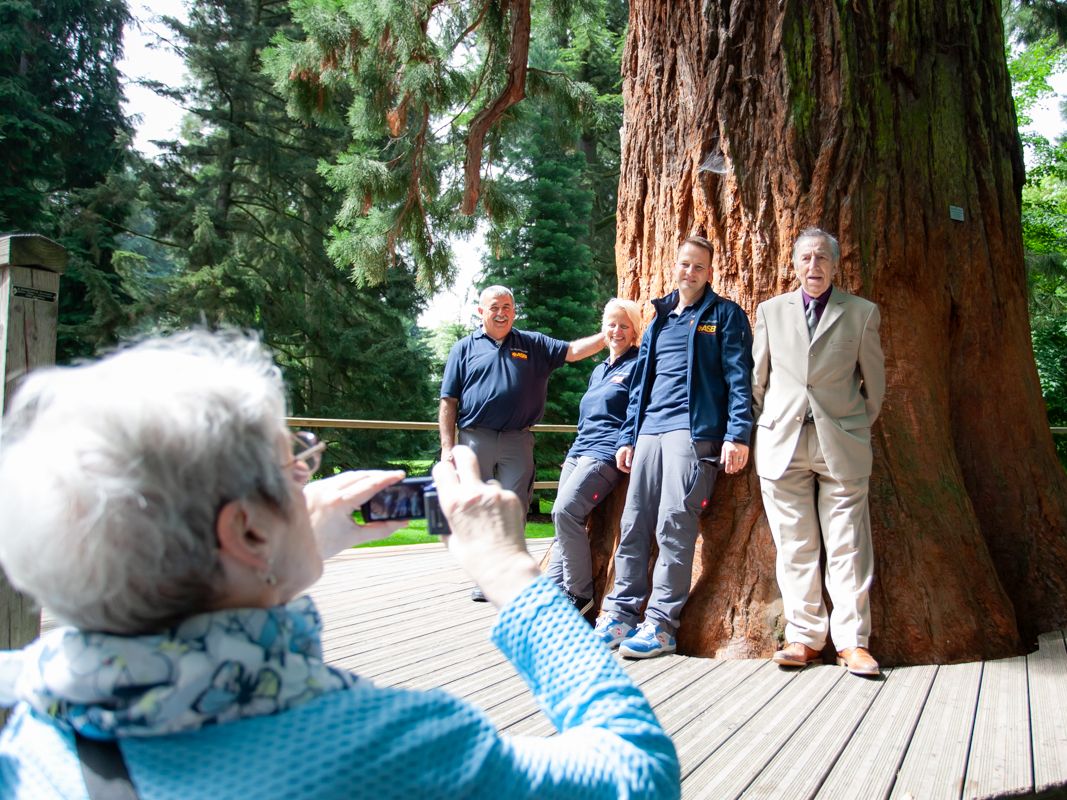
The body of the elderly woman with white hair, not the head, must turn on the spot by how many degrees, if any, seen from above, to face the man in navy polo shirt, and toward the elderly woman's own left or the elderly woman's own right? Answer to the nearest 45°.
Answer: approximately 45° to the elderly woman's own left

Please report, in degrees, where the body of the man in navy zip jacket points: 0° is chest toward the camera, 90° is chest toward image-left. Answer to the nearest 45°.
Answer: approximately 45°

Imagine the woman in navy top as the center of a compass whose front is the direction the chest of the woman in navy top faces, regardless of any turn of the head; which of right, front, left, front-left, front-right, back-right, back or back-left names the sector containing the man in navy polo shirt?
right

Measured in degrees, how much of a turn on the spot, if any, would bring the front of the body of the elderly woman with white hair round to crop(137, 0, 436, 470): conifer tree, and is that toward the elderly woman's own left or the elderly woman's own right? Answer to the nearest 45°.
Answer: approximately 45° to the elderly woman's own left

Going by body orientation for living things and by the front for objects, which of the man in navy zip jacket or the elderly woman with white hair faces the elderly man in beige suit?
the elderly woman with white hair

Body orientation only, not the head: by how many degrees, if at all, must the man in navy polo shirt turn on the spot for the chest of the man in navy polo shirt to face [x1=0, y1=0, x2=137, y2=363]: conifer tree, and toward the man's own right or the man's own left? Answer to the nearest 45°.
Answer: approximately 135° to the man's own right

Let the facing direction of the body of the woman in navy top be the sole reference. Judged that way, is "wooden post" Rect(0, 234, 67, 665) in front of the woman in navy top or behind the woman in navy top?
in front

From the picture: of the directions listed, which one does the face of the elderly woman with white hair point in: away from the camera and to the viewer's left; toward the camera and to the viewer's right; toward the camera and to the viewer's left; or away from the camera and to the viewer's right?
away from the camera and to the viewer's right

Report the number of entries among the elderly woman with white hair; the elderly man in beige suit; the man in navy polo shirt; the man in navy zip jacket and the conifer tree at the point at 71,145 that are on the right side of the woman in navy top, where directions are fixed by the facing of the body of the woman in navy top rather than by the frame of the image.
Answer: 2

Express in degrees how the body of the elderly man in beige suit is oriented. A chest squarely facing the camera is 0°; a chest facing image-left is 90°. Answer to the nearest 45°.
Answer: approximately 0°

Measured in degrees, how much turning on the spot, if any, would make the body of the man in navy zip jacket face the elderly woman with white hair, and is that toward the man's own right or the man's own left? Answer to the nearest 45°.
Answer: approximately 45° to the man's own left

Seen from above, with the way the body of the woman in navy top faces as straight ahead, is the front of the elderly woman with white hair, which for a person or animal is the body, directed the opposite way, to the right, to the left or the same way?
the opposite way

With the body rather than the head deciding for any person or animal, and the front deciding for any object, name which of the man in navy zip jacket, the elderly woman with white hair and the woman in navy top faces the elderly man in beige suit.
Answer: the elderly woman with white hair

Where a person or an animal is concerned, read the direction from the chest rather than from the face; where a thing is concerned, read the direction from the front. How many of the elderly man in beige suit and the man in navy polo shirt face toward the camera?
2

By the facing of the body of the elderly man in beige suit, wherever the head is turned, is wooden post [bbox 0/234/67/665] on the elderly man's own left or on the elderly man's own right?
on the elderly man's own right

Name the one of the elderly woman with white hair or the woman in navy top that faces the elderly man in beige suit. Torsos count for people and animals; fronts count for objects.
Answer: the elderly woman with white hair

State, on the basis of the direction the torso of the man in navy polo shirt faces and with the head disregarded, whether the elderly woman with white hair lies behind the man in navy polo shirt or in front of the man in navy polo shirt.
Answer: in front
